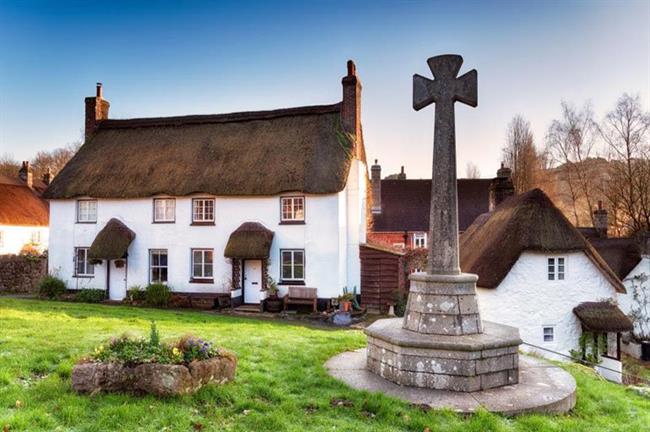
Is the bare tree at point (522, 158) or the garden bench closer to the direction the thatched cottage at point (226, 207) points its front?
the garden bench

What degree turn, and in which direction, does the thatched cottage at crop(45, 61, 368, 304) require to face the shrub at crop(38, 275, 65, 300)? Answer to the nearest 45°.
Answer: approximately 90° to its right

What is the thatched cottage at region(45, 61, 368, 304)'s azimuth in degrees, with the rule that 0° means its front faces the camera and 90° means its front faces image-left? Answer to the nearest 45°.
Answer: approximately 0°

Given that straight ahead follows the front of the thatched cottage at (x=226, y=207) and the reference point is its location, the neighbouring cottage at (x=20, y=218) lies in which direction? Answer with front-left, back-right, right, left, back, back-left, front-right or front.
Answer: back-right

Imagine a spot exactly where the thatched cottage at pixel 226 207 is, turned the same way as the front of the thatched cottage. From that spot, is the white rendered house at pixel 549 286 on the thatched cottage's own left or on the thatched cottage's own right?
on the thatched cottage's own left

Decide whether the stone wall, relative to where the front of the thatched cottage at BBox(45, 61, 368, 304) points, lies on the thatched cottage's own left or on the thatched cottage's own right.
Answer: on the thatched cottage's own right

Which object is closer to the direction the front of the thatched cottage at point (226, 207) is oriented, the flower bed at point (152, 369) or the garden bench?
the flower bed

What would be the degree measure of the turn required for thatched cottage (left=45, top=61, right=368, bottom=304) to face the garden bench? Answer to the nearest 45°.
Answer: approximately 45° to its left

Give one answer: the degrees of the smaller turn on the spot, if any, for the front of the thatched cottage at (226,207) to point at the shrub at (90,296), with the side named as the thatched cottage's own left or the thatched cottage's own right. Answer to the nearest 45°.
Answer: approximately 90° to the thatched cottage's own right
